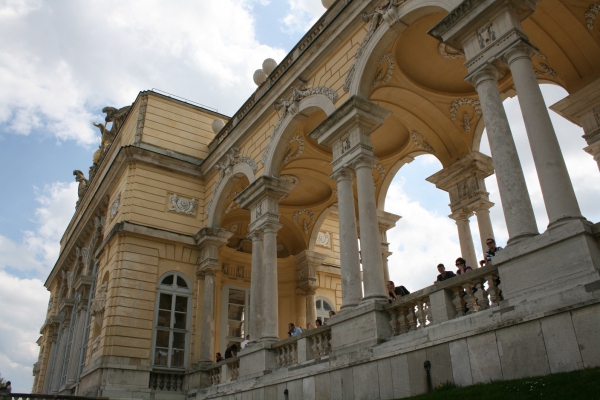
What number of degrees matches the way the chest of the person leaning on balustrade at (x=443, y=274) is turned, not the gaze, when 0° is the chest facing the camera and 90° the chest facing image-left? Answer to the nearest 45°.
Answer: approximately 45°

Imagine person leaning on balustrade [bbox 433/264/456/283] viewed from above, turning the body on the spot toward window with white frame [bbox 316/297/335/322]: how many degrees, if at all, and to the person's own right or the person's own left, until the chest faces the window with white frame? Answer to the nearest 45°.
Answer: approximately 90° to the person's own right

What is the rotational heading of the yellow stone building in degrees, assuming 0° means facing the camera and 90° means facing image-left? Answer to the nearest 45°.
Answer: approximately 45°
